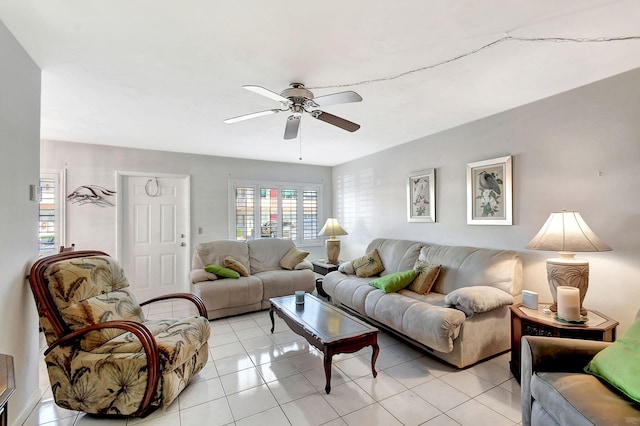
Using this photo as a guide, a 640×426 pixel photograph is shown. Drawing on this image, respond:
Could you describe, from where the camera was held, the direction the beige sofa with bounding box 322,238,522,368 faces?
facing the viewer and to the left of the viewer

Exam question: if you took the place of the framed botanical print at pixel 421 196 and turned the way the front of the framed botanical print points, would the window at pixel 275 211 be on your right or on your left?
on your right

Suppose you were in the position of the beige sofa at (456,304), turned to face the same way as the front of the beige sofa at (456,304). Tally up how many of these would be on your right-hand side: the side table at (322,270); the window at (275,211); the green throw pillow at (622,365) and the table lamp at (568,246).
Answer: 2

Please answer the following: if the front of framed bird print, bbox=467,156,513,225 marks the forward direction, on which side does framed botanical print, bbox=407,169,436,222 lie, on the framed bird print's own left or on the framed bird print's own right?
on the framed bird print's own right

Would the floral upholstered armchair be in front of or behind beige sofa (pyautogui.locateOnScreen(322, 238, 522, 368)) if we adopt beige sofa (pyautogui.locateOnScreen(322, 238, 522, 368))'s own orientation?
in front

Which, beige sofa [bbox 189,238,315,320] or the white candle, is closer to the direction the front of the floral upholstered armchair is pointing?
the white candle

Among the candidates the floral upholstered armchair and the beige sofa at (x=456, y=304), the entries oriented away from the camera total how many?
0

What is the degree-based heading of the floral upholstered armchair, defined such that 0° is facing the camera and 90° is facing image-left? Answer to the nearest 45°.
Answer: approximately 315°

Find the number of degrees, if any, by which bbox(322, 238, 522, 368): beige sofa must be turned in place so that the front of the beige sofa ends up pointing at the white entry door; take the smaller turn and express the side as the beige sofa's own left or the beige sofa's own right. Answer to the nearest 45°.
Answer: approximately 45° to the beige sofa's own right

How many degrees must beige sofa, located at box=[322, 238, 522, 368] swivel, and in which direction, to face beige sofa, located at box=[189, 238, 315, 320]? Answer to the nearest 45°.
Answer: approximately 45° to its right

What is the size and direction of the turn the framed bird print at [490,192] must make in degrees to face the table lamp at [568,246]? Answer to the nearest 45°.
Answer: approximately 90° to its left

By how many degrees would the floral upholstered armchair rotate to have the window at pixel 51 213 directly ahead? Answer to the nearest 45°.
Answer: approximately 135° to its left

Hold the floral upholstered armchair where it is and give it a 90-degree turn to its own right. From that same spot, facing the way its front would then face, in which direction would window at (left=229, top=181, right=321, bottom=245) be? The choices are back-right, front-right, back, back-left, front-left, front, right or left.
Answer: back

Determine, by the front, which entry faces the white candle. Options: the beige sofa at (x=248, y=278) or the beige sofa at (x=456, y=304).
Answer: the beige sofa at (x=248, y=278)

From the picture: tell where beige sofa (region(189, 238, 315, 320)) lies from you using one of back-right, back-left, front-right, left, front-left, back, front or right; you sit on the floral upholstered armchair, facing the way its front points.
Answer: left

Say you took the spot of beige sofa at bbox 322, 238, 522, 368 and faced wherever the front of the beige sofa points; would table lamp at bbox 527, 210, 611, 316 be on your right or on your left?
on your left

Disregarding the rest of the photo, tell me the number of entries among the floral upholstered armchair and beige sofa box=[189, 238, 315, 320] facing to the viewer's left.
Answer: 0
